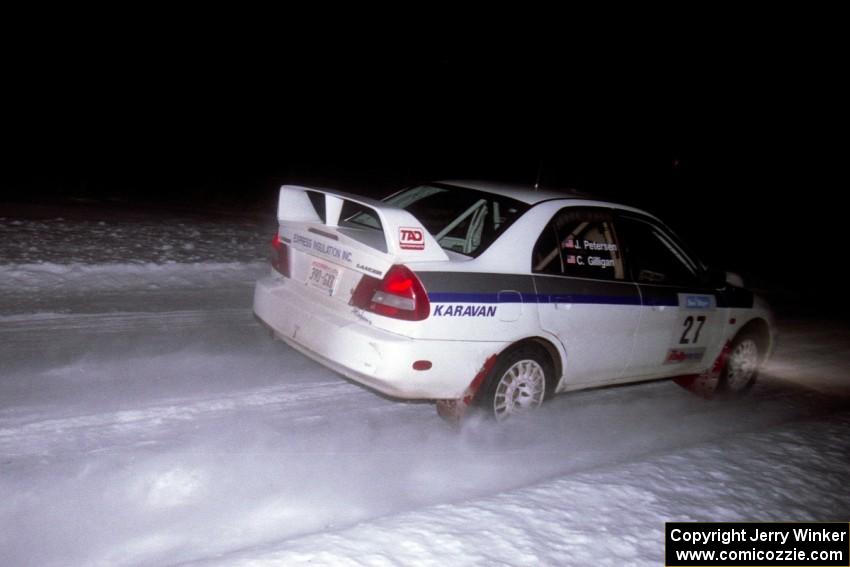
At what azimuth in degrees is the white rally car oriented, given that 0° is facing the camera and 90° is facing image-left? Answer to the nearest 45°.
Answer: approximately 225°
